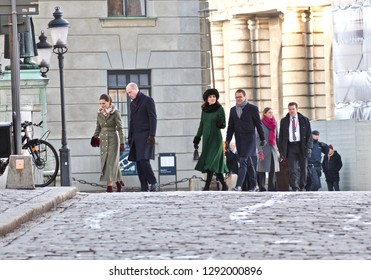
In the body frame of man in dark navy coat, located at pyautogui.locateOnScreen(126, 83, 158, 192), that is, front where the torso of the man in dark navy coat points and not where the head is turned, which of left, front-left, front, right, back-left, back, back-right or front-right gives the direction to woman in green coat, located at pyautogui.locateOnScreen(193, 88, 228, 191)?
back-left

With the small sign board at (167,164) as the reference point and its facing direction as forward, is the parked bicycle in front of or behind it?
in front

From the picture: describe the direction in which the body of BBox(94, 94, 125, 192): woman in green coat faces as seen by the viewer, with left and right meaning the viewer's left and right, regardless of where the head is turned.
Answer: facing the viewer and to the left of the viewer

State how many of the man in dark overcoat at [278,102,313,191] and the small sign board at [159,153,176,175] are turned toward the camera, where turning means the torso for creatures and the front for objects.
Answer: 2

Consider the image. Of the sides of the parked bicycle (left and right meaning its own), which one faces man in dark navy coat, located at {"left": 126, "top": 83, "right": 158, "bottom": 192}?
front

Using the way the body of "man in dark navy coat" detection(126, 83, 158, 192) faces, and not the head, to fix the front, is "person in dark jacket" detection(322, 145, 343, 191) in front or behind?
behind

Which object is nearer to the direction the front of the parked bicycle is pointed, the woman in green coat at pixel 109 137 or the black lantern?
the woman in green coat

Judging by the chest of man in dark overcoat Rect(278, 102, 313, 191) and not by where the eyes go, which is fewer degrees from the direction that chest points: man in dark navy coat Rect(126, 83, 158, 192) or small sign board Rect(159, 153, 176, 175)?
the man in dark navy coat

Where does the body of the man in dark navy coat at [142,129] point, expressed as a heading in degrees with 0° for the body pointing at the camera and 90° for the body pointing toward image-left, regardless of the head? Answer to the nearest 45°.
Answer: approximately 45°

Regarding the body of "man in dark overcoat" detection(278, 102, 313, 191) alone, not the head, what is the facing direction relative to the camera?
toward the camera

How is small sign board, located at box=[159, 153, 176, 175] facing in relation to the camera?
toward the camera

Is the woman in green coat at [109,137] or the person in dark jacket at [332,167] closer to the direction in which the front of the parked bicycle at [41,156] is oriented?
the woman in green coat

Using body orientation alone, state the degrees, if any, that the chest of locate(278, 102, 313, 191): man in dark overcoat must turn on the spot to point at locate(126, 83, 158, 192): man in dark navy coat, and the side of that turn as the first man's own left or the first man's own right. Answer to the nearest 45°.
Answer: approximately 45° to the first man's own right
